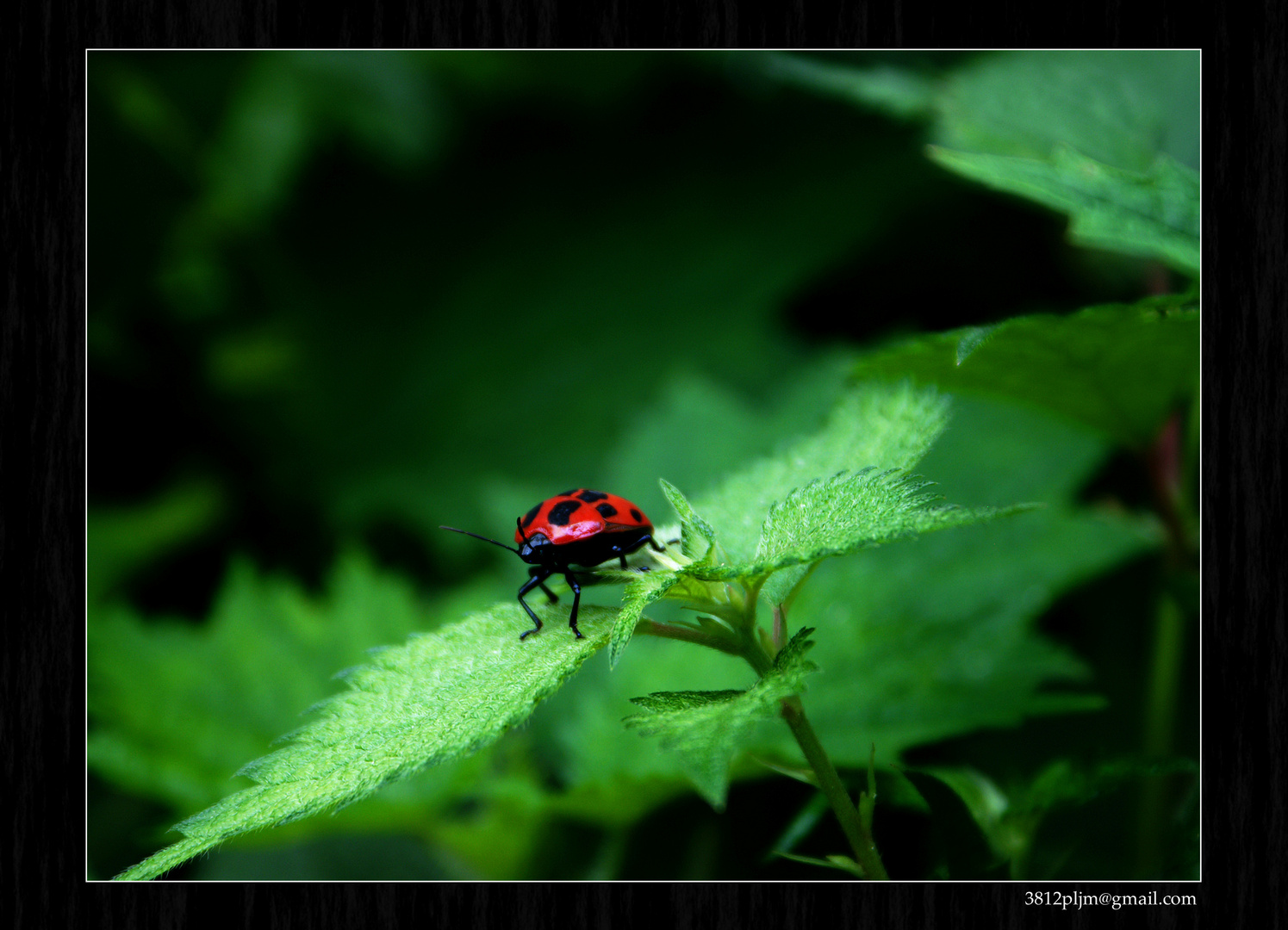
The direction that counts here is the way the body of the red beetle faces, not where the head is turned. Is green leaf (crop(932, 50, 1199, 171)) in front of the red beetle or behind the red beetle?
behind

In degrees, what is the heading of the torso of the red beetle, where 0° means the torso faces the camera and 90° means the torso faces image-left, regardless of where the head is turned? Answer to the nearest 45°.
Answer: approximately 45°
